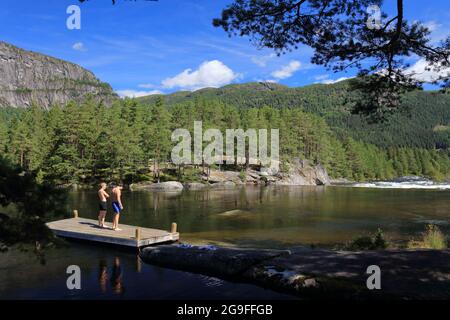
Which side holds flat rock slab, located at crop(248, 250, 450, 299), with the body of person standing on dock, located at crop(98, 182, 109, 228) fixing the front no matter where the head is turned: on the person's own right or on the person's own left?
on the person's own right

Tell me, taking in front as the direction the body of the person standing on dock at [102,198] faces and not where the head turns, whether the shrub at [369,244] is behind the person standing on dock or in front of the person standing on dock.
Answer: in front

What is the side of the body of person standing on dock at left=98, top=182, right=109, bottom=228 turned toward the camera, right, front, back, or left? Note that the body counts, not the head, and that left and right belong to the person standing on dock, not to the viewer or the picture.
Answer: right

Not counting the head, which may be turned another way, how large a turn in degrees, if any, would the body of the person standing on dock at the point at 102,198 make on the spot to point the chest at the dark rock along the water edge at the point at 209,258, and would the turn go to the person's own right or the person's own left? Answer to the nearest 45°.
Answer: approximately 45° to the person's own right
